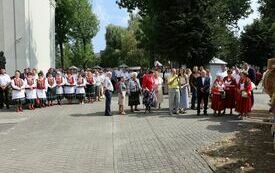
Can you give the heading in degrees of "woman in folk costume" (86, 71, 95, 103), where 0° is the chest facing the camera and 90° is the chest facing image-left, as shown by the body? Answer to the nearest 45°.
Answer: approximately 0°

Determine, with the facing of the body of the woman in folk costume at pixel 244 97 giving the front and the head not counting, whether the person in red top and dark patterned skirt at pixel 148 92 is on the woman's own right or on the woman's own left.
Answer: on the woman's own right

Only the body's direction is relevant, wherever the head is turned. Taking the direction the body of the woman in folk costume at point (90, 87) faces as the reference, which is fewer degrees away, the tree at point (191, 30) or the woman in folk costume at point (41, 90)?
the woman in folk costume

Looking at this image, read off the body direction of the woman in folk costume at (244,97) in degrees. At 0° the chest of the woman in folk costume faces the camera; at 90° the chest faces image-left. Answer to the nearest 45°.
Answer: approximately 45°

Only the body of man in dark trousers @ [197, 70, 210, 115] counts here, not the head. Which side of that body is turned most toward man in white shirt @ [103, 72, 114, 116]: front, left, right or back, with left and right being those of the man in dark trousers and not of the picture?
right
